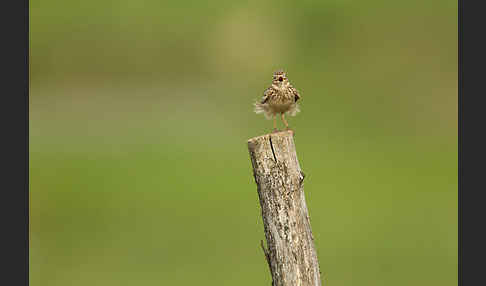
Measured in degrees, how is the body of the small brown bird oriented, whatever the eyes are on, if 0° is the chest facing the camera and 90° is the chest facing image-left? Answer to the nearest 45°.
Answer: approximately 0°
